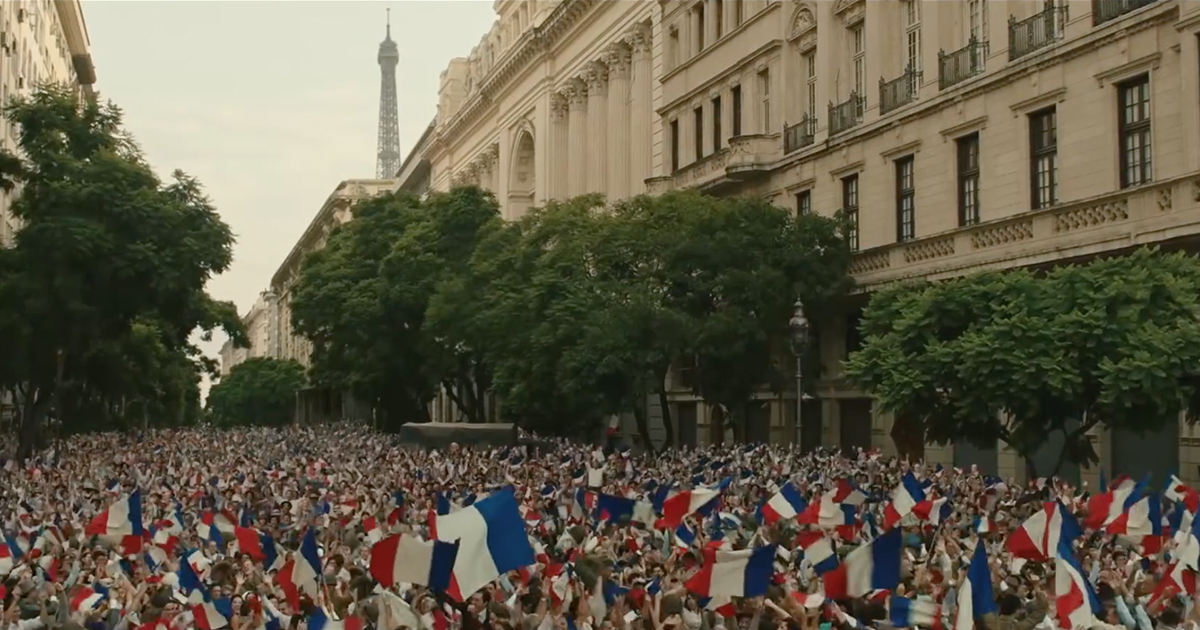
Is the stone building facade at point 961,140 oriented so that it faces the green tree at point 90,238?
no

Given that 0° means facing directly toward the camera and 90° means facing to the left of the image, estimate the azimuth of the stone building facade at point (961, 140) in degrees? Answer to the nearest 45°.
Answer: approximately 45°
